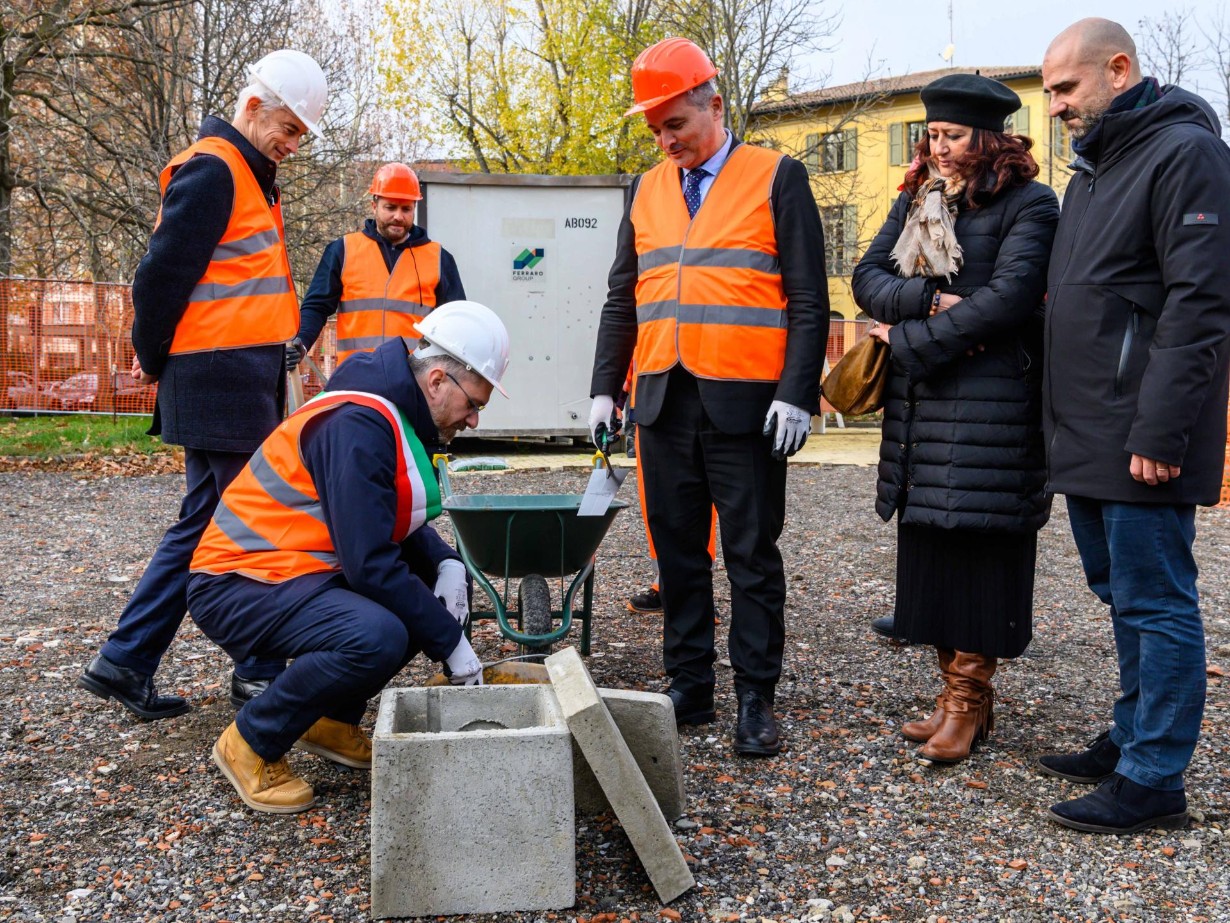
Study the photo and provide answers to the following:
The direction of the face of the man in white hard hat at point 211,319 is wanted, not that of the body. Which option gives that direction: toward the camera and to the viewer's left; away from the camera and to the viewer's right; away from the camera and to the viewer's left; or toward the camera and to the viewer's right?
toward the camera and to the viewer's right

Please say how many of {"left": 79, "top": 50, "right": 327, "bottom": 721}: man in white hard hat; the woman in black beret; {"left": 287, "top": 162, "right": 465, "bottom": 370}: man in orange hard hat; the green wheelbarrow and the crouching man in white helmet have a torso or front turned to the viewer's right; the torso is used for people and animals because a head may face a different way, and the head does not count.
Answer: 2

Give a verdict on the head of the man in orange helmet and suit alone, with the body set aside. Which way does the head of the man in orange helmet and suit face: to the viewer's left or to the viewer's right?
to the viewer's left

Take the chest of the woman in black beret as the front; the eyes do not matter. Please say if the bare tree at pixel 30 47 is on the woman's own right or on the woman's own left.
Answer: on the woman's own right

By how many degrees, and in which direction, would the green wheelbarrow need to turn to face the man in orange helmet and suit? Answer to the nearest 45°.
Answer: approximately 45° to its left

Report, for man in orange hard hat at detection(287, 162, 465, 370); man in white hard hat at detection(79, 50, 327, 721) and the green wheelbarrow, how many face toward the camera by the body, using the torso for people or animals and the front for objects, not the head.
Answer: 2

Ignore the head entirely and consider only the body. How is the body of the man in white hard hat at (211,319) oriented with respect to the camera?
to the viewer's right

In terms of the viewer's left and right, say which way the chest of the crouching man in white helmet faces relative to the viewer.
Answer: facing to the right of the viewer

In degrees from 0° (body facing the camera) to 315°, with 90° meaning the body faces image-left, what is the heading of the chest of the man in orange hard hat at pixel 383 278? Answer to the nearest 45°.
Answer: approximately 0°
